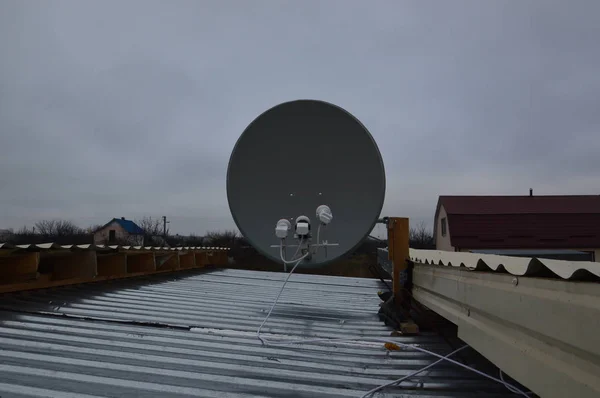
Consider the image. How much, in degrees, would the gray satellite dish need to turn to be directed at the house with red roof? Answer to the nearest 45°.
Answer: approximately 135° to its left

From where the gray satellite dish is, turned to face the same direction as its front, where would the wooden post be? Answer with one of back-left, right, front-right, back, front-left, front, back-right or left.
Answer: left

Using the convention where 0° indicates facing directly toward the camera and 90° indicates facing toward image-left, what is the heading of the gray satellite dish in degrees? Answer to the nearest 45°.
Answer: approximately 0°

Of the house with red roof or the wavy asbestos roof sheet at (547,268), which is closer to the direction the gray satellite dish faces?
the wavy asbestos roof sheet
